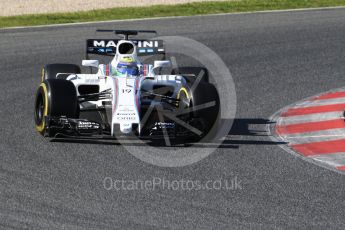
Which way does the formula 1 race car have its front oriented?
toward the camera
